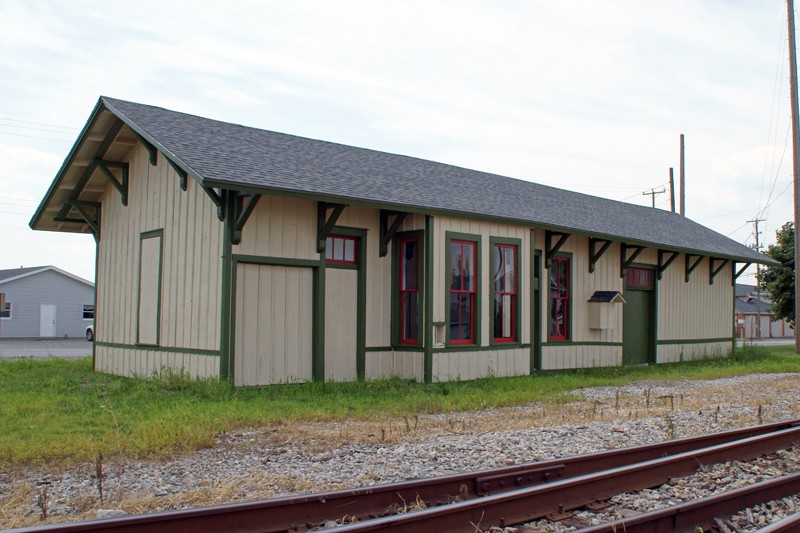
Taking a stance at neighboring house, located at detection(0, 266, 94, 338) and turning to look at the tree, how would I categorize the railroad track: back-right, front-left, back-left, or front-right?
front-right

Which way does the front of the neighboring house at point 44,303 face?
toward the camera

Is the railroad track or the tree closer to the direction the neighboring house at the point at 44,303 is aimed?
the railroad track

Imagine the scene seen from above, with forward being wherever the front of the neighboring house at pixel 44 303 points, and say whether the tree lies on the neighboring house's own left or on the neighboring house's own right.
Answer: on the neighboring house's own left

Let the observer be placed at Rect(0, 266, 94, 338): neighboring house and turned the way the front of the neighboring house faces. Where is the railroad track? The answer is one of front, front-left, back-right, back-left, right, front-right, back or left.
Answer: front
